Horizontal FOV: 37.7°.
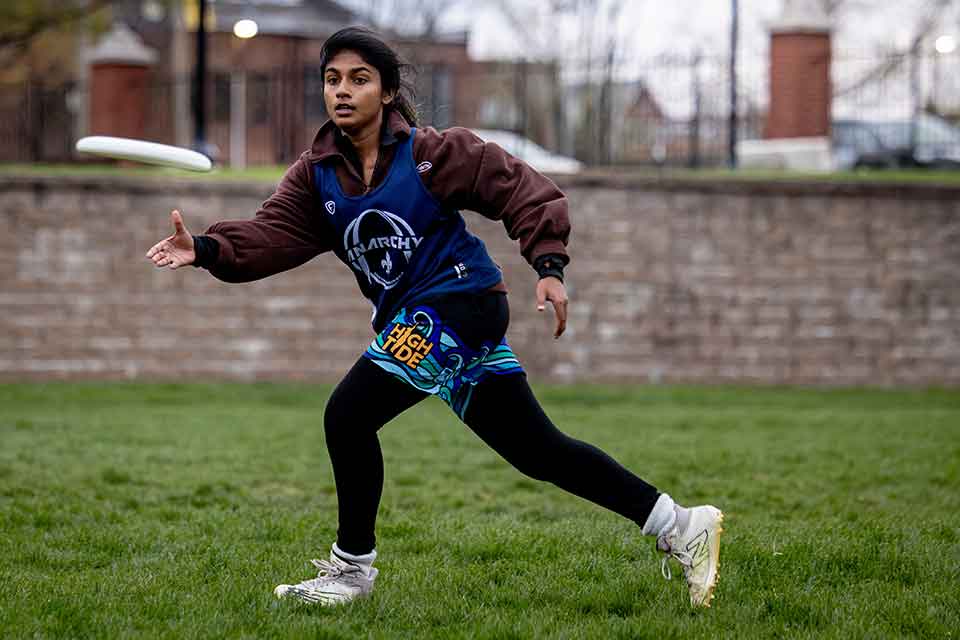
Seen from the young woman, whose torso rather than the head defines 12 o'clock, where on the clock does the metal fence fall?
The metal fence is roughly at 5 o'clock from the young woman.

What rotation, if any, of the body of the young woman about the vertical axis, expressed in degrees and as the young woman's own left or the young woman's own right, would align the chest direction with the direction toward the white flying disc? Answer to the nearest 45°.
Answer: approximately 45° to the young woman's own right

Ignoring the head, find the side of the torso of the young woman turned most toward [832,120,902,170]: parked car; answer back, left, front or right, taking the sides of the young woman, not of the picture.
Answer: back

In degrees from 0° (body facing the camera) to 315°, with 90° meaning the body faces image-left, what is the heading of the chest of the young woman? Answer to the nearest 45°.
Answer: approximately 45°

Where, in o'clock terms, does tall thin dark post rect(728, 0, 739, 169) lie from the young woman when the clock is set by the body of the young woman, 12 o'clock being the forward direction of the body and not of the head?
The tall thin dark post is roughly at 5 o'clock from the young woman.

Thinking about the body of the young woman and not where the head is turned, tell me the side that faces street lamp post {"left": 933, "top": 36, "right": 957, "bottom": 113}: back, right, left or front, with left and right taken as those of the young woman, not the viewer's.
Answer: back

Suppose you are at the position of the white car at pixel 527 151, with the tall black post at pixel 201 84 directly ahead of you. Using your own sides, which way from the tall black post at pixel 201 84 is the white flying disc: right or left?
left

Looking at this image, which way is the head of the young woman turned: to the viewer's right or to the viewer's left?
to the viewer's left

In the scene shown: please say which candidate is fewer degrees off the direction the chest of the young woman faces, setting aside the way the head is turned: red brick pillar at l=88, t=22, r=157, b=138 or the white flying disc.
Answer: the white flying disc
